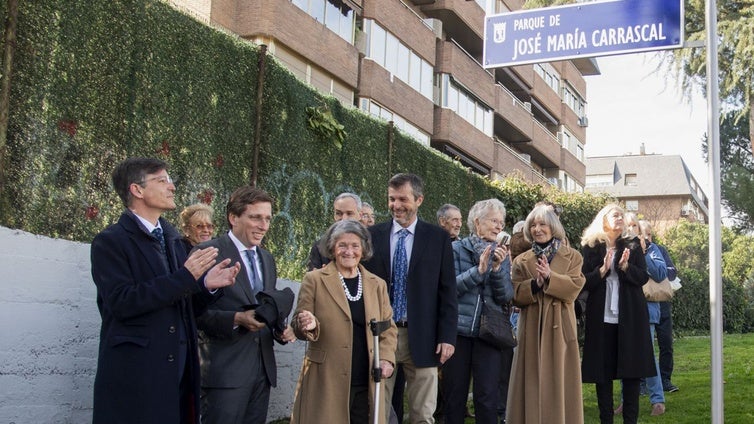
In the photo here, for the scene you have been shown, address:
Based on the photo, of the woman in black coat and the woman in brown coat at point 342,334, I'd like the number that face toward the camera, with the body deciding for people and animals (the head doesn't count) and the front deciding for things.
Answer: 2

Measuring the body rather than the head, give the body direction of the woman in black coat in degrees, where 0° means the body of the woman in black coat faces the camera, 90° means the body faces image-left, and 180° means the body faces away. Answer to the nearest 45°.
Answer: approximately 0°

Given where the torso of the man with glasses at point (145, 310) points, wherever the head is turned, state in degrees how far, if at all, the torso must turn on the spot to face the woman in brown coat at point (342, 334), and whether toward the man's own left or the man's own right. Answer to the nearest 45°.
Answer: approximately 90° to the man's own left

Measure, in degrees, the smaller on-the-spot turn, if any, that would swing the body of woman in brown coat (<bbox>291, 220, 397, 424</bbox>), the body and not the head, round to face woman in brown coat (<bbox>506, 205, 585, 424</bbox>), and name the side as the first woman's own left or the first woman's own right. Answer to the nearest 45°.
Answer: approximately 135° to the first woman's own left

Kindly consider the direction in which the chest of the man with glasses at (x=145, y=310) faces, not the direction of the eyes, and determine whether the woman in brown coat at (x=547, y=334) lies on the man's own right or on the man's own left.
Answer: on the man's own left

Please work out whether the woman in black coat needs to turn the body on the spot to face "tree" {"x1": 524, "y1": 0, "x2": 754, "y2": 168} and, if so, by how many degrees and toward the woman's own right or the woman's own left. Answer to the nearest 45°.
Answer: approximately 180°

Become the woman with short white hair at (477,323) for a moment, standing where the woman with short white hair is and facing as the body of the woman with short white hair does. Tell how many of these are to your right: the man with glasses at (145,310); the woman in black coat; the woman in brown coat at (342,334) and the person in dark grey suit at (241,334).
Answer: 3

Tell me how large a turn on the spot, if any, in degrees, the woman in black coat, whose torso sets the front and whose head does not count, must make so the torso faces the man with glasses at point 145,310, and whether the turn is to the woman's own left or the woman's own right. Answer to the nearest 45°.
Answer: approximately 45° to the woman's own right

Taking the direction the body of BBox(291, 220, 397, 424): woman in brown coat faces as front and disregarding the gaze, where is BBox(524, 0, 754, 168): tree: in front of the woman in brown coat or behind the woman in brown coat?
behind

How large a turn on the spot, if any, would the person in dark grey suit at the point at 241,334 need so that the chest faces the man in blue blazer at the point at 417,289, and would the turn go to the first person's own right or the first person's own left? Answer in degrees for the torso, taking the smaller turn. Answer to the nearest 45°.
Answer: approximately 90° to the first person's own left
